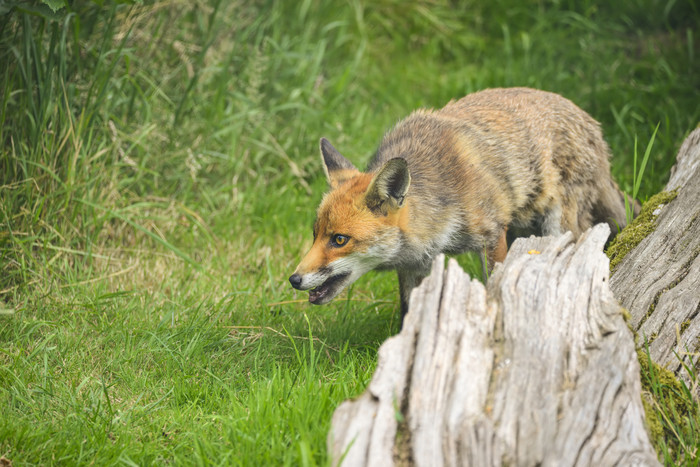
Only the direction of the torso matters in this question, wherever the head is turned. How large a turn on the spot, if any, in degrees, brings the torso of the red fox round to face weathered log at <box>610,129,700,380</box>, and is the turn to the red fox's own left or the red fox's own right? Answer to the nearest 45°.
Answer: approximately 90° to the red fox's own left

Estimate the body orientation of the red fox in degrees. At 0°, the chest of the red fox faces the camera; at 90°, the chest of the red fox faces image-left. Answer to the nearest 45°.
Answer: approximately 45°

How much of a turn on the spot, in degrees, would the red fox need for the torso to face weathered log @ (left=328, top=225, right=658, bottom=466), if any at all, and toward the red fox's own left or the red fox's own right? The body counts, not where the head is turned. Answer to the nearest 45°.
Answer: approximately 45° to the red fox's own left
